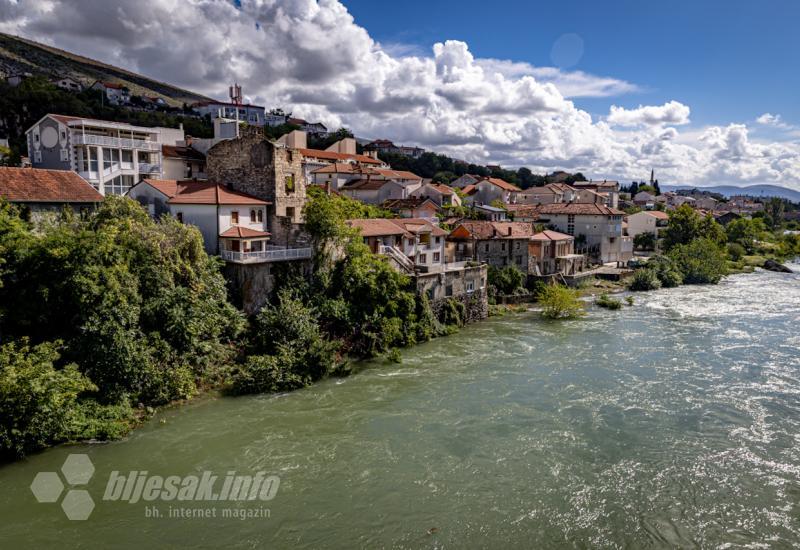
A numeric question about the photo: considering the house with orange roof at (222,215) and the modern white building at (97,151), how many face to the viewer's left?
0

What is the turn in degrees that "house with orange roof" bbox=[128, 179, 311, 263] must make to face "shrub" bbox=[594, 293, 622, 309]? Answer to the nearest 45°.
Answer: approximately 45° to its left

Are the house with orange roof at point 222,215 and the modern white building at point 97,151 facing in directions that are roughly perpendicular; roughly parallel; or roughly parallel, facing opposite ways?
roughly parallel

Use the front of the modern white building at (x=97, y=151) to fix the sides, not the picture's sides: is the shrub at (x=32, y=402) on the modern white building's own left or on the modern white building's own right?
on the modern white building's own right

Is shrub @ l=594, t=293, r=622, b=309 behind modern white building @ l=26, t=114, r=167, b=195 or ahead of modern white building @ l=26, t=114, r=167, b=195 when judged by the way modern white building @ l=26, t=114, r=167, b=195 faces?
ahead

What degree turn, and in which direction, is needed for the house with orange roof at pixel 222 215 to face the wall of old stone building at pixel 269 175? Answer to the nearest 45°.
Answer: approximately 90° to its left

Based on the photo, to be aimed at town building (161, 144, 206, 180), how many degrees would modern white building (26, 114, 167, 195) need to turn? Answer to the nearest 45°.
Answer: approximately 45° to its left

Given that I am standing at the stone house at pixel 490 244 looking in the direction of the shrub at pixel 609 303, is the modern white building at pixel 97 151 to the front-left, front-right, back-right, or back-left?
back-right

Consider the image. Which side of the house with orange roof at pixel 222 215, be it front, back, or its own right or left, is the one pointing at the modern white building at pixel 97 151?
back

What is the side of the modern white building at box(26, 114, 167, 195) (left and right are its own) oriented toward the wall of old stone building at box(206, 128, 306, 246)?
front

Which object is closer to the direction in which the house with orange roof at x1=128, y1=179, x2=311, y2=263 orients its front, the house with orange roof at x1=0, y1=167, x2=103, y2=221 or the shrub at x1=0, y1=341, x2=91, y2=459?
the shrub

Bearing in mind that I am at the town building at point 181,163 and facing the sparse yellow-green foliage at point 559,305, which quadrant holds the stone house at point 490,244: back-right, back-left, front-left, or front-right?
front-left

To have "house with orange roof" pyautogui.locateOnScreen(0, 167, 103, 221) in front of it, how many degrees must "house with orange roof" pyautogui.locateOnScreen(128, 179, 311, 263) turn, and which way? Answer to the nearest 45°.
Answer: approximately 135° to its right

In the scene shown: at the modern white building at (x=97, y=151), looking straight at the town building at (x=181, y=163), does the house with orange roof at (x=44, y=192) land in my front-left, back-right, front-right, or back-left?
back-right

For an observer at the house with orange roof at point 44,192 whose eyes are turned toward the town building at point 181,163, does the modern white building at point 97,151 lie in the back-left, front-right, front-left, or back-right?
front-left
